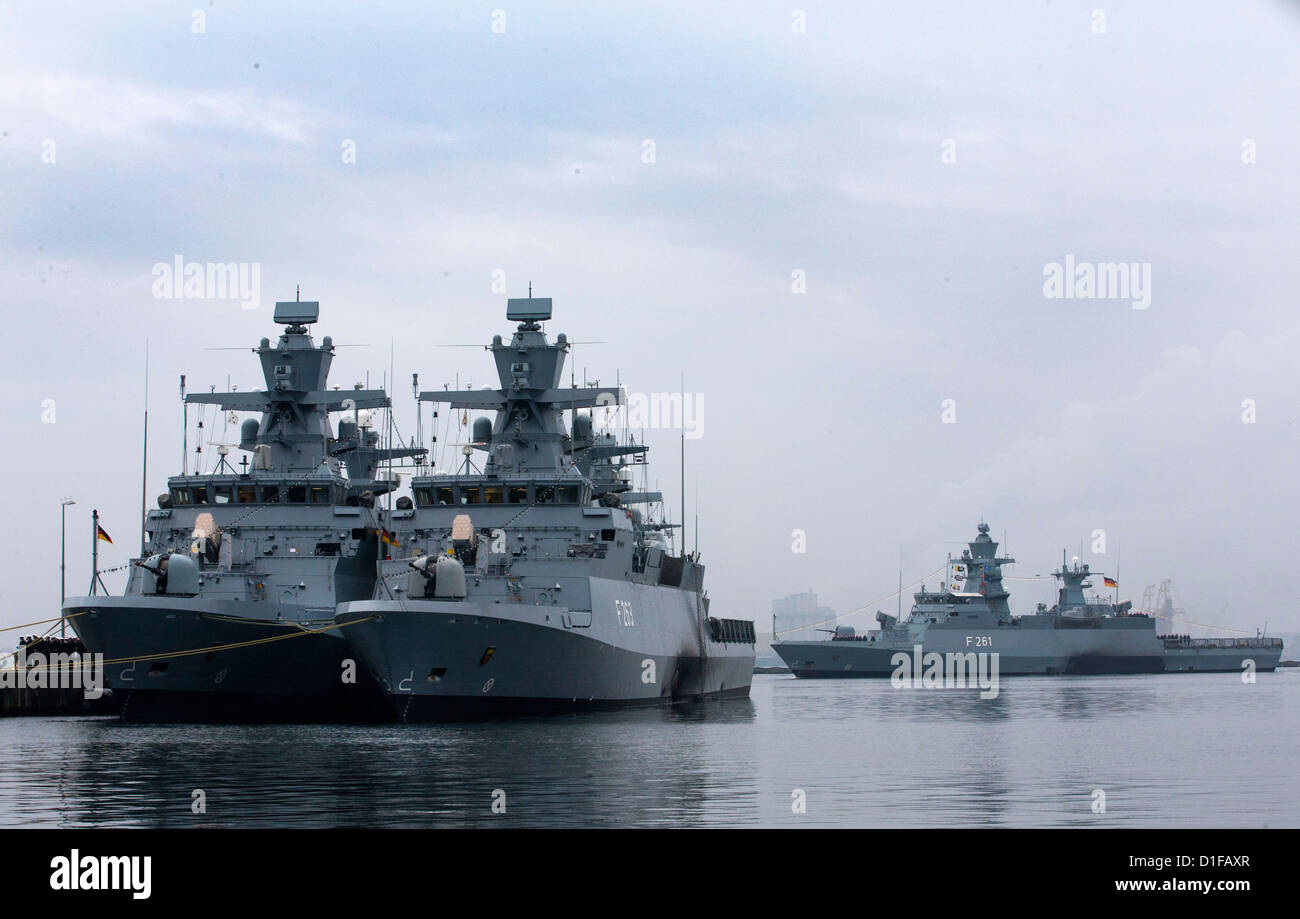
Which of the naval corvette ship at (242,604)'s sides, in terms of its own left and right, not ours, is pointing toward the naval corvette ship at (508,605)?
left

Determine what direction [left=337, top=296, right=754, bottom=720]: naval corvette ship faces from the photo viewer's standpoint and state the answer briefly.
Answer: facing the viewer and to the left of the viewer

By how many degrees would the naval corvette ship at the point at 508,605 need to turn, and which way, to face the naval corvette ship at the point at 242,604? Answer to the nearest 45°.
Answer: approximately 45° to its right

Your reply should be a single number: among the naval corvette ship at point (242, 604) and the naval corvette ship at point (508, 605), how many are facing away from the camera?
0

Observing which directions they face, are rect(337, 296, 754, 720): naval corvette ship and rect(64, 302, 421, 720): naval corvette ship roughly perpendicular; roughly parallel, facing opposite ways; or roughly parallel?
roughly parallel

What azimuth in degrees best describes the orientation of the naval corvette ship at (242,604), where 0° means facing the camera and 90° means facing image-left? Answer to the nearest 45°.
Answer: approximately 45°
